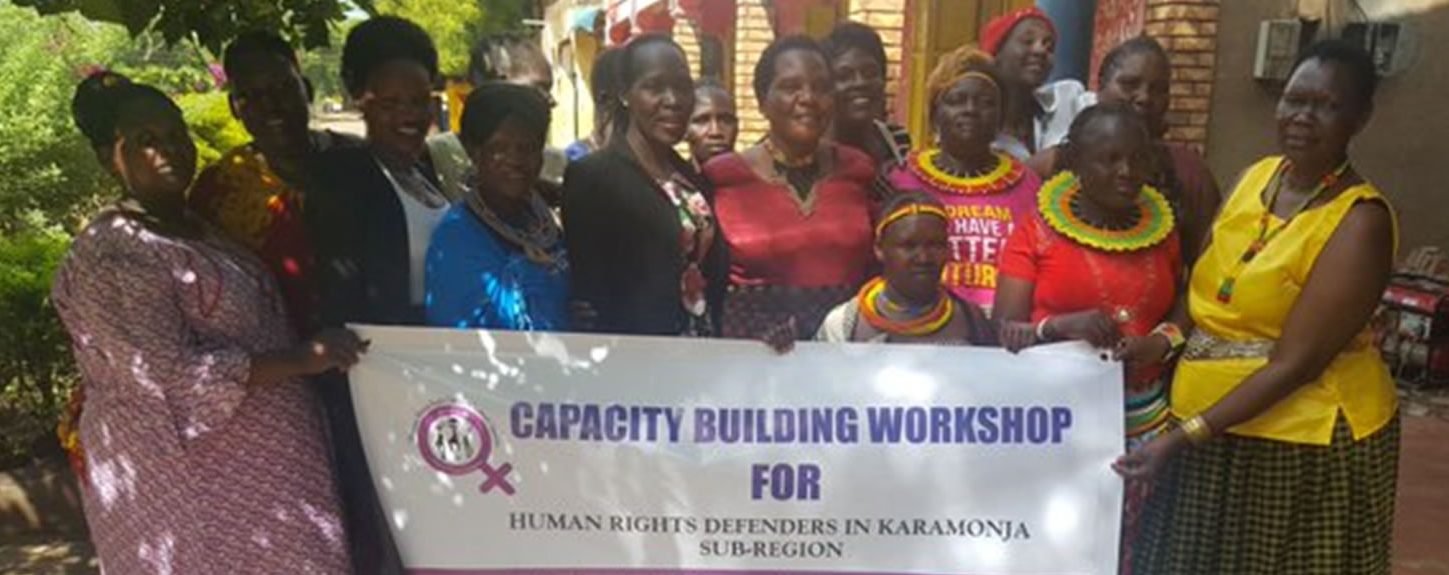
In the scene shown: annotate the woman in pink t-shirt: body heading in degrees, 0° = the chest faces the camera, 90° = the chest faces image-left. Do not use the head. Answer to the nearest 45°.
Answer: approximately 0°

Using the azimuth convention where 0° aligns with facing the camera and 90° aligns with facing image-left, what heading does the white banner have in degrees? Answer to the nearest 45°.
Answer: approximately 0°

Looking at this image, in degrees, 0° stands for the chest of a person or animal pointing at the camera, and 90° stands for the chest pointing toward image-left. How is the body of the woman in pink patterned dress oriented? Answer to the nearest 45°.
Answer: approximately 315°

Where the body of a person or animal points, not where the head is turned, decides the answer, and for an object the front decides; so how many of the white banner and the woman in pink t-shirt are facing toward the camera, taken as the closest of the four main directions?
2

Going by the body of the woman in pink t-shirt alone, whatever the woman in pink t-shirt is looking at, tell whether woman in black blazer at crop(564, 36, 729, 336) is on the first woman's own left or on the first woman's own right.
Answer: on the first woman's own right
